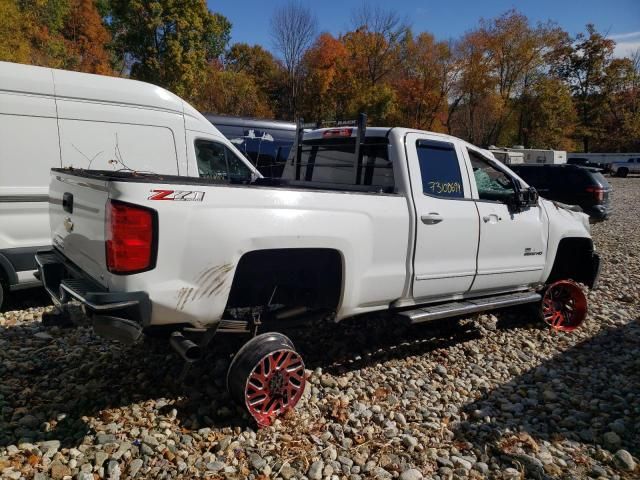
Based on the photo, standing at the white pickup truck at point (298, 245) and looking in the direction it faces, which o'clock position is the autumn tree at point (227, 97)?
The autumn tree is roughly at 10 o'clock from the white pickup truck.

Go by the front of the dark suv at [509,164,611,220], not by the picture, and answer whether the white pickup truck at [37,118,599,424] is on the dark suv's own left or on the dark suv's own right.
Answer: on the dark suv's own left

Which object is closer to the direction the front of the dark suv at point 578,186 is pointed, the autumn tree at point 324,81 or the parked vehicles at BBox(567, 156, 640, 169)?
the autumn tree

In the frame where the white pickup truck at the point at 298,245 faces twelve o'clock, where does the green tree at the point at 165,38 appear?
The green tree is roughly at 10 o'clock from the white pickup truck.

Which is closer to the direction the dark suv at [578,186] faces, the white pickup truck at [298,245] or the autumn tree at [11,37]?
the autumn tree

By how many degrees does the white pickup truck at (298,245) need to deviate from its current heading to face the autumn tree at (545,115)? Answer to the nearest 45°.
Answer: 0° — it already faces it

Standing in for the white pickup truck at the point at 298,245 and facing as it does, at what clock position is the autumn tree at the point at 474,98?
The autumn tree is roughly at 11 o'clock from the white pickup truck.

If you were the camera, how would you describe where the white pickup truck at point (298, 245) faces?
facing away from the viewer and to the right of the viewer

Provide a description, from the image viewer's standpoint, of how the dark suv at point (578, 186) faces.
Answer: facing away from the viewer and to the left of the viewer

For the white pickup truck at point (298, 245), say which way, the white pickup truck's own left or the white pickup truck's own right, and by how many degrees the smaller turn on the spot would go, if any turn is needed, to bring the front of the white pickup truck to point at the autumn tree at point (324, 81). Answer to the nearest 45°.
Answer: approximately 45° to the white pickup truck's own left

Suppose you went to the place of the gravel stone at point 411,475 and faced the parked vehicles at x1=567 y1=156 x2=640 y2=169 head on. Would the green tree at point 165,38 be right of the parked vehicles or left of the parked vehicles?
left

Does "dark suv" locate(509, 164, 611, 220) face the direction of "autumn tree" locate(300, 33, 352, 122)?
yes

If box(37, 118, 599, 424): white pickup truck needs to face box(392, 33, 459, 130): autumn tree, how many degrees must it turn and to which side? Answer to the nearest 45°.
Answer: approximately 45° to its left

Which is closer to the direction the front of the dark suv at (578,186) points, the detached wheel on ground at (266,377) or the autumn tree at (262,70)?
the autumn tree

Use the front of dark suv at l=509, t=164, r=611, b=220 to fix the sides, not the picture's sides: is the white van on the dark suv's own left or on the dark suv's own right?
on the dark suv's own left
